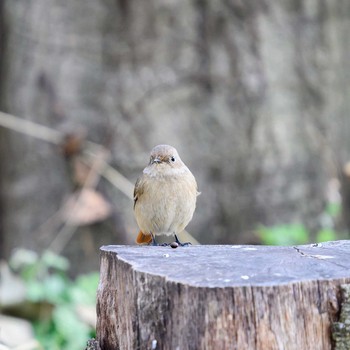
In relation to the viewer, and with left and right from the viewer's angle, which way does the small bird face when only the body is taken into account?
facing the viewer

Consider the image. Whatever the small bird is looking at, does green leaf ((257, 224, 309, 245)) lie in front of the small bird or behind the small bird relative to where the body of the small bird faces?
behind

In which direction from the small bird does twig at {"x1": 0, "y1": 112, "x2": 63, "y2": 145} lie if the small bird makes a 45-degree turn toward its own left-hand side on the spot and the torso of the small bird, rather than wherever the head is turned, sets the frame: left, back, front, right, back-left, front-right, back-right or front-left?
back
